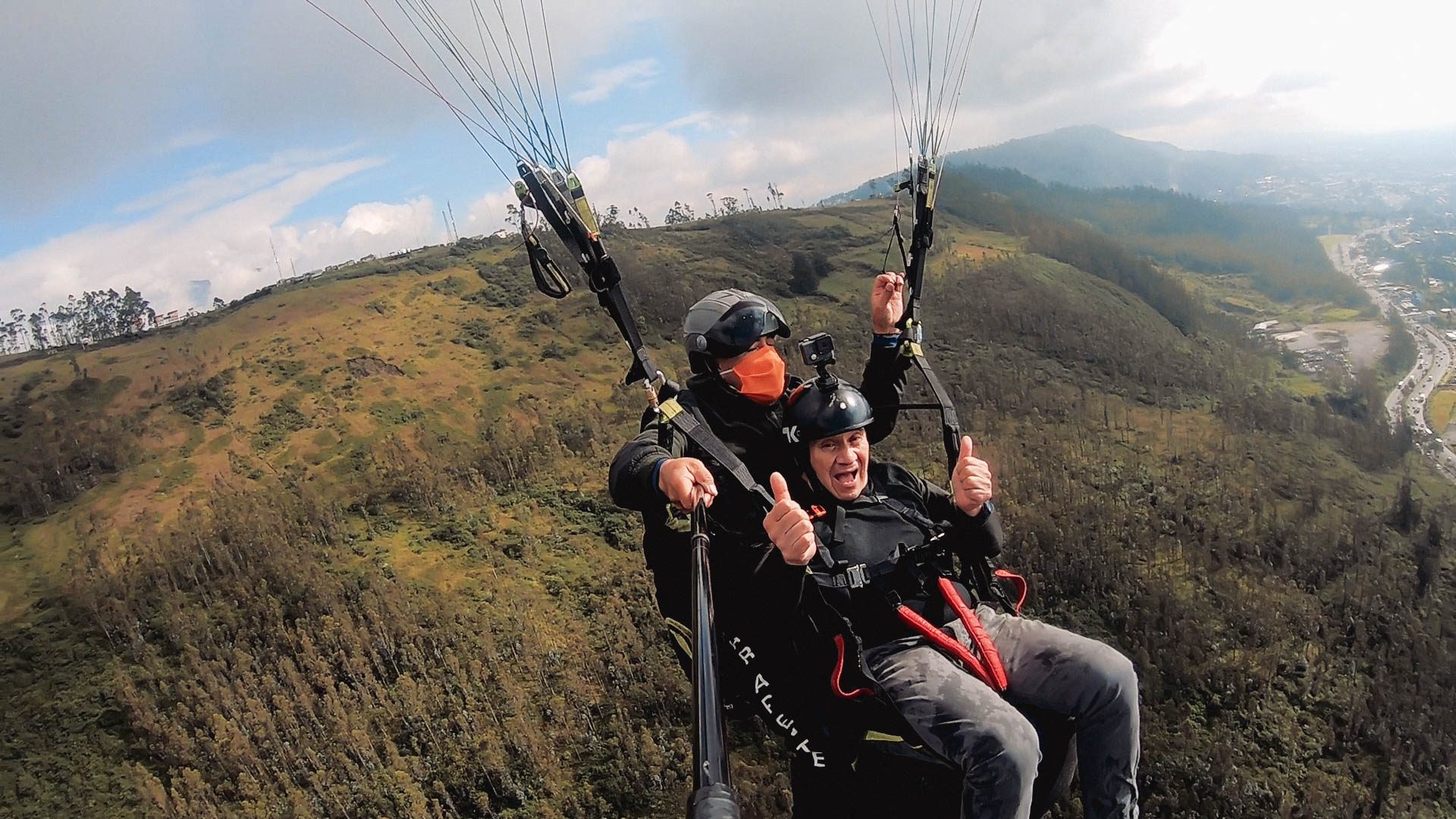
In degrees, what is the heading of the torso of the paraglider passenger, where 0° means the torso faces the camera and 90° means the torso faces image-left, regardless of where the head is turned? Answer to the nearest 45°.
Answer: approximately 315°

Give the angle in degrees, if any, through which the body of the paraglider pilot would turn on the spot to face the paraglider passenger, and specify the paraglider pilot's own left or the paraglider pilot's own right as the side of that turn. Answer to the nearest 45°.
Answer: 0° — they already face them

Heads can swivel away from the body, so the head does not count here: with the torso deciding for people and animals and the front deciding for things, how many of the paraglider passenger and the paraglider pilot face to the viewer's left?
0

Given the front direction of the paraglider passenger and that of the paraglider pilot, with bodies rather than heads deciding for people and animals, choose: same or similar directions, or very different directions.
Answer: same or similar directions

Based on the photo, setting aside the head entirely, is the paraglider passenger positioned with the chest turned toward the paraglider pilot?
no

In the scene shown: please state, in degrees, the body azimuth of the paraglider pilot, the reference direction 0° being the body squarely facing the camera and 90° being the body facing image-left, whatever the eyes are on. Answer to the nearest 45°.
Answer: approximately 315°
